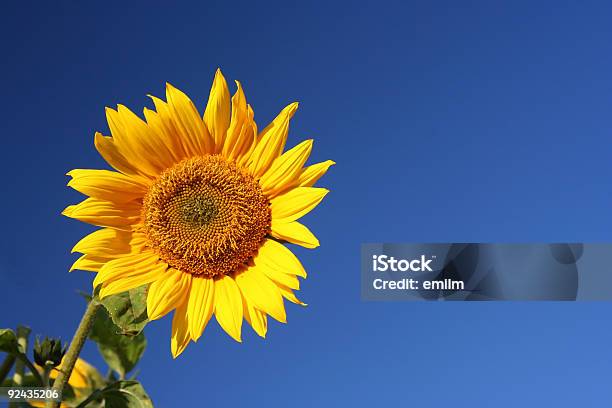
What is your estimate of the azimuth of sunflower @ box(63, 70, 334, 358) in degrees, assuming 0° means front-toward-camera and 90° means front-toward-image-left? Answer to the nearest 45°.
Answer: approximately 0°
